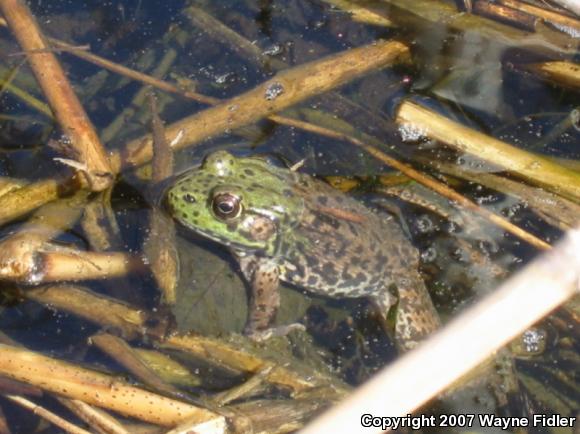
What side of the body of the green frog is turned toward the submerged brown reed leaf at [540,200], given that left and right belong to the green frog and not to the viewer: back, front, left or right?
back

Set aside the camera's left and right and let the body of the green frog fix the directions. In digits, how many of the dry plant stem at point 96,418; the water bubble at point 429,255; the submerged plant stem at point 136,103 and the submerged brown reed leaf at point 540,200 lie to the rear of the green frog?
2

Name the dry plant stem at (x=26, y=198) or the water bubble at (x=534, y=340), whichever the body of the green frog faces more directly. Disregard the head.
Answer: the dry plant stem

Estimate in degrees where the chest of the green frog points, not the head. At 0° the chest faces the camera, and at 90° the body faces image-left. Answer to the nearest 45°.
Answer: approximately 90°

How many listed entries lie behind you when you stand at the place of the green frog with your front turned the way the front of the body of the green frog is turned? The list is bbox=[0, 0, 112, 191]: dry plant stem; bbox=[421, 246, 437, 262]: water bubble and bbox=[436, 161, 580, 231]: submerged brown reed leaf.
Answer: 2

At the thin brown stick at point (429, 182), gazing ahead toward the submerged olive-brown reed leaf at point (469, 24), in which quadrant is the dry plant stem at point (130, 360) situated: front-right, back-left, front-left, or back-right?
back-left

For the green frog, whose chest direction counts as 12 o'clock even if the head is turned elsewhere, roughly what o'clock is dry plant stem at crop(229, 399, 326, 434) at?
The dry plant stem is roughly at 9 o'clock from the green frog.

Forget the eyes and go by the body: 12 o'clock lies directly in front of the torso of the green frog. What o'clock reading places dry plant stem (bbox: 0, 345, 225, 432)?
The dry plant stem is roughly at 10 o'clock from the green frog.

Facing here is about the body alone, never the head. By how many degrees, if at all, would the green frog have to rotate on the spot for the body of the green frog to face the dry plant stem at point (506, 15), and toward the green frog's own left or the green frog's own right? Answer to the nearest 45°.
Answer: approximately 135° to the green frog's own right
